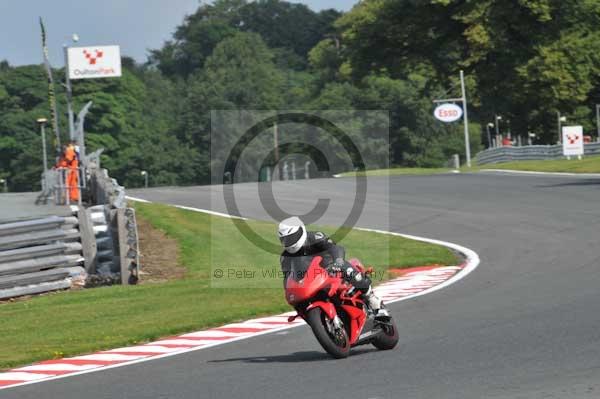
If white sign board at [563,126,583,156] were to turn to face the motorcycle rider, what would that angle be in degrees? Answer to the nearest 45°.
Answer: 0° — it already faces them

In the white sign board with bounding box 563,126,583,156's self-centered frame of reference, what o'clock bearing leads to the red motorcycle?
The red motorcycle is roughly at 12 o'clock from the white sign board.

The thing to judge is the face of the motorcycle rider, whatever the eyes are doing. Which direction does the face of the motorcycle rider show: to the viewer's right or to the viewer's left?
to the viewer's left

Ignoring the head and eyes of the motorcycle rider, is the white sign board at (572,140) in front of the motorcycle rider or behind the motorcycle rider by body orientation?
behind

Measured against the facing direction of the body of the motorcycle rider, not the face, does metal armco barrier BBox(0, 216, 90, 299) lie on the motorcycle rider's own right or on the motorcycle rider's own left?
on the motorcycle rider's own right

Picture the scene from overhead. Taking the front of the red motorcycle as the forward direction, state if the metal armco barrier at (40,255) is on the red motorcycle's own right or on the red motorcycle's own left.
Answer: on the red motorcycle's own right

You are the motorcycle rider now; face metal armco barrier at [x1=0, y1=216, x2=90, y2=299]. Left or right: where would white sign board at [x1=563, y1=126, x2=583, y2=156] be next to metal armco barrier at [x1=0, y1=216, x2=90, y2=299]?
right

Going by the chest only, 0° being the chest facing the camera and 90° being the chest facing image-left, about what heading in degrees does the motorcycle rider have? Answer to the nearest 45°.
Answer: approximately 45°

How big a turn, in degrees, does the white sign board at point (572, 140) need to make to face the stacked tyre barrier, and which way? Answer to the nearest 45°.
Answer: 0° — it already faces it

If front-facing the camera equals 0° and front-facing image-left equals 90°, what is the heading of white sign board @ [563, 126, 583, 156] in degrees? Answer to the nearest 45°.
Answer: approximately 0°
